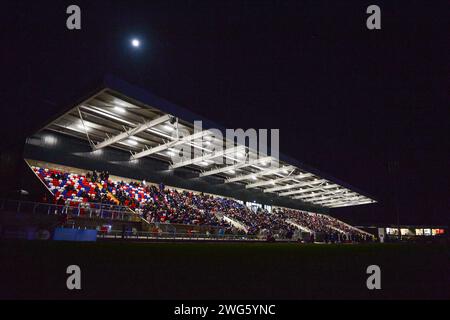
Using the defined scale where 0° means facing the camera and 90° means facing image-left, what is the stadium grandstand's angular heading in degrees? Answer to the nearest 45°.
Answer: approximately 315°
